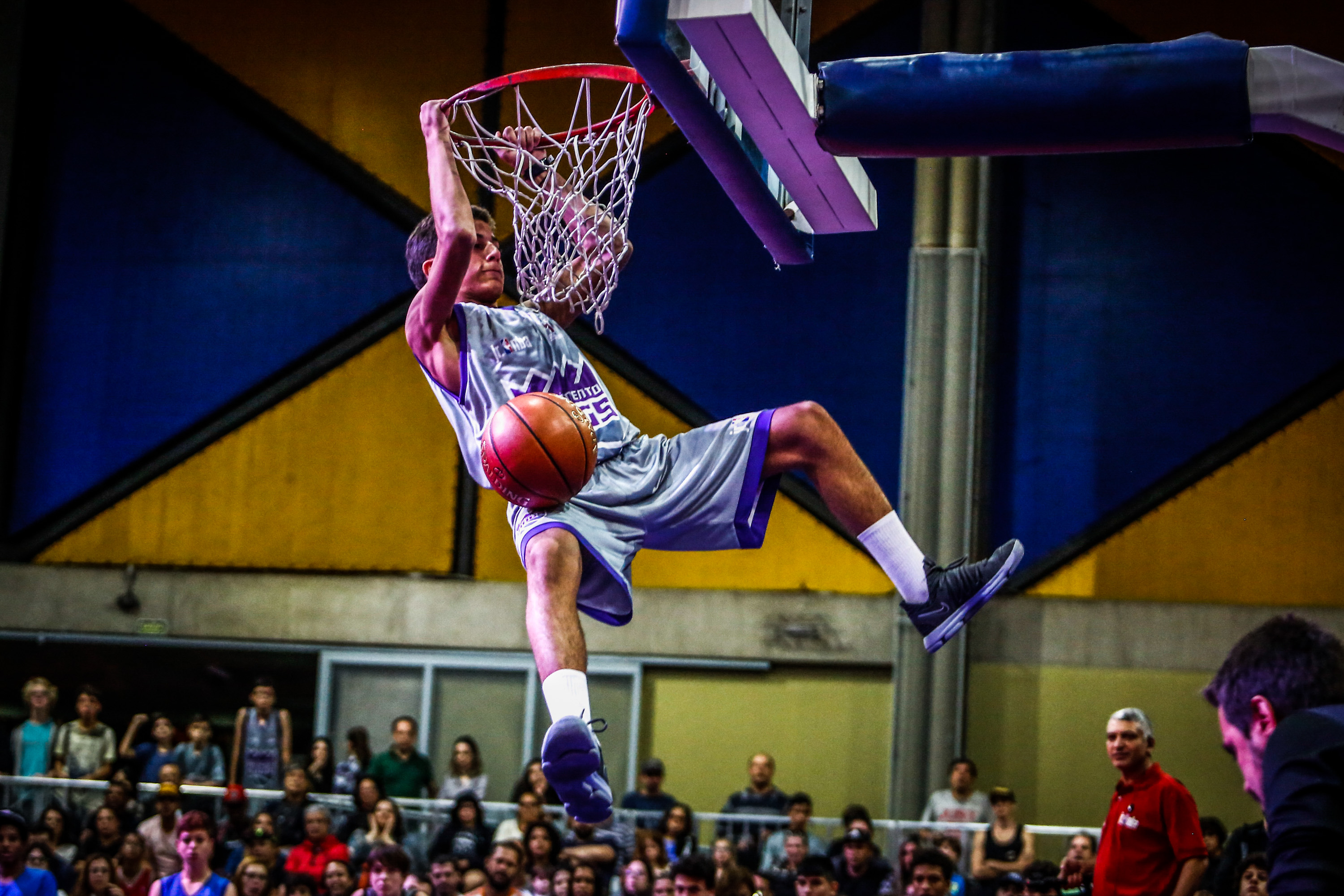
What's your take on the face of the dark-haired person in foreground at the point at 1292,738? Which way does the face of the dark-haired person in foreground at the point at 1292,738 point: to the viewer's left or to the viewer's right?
to the viewer's left

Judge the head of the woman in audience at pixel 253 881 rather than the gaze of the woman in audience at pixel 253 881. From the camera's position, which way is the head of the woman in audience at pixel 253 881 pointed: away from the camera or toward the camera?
toward the camera

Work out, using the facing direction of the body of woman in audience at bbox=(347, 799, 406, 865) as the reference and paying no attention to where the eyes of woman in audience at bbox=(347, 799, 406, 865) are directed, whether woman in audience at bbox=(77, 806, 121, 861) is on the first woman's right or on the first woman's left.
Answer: on the first woman's right

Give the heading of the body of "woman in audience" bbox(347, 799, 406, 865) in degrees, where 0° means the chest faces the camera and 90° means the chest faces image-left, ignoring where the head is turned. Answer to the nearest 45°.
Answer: approximately 0°

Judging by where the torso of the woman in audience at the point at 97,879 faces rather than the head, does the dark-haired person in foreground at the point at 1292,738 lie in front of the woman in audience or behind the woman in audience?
in front

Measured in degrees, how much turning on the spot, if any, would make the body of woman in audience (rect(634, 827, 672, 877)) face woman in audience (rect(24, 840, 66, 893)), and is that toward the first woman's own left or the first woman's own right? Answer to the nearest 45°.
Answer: approximately 90° to the first woman's own right

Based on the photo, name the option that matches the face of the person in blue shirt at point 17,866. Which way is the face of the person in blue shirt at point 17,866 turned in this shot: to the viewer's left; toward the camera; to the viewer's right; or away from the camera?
toward the camera

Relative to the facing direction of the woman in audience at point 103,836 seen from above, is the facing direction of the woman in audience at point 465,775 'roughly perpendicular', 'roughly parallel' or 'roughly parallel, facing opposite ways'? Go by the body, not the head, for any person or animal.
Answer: roughly parallel

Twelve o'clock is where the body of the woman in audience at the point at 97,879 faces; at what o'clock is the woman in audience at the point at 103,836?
the woman in audience at the point at 103,836 is roughly at 6 o'clock from the woman in audience at the point at 97,879.

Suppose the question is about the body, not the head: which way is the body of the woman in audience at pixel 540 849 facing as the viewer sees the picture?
toward the camera

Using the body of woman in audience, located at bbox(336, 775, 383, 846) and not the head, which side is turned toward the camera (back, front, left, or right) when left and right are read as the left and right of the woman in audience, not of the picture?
front

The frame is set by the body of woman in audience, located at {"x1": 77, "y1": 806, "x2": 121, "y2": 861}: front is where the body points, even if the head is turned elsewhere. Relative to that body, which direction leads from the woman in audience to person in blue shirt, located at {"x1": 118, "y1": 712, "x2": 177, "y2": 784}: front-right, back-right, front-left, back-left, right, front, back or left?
back

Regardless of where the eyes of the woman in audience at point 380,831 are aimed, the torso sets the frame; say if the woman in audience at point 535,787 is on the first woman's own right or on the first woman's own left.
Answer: on the first woman's own left

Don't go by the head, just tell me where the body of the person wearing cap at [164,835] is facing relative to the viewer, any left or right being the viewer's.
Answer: facing the viewer

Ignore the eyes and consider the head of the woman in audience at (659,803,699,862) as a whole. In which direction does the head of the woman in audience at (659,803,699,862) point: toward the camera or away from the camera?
toward the camera

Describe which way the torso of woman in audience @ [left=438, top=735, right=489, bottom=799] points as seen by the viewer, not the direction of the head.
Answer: toward the camera
